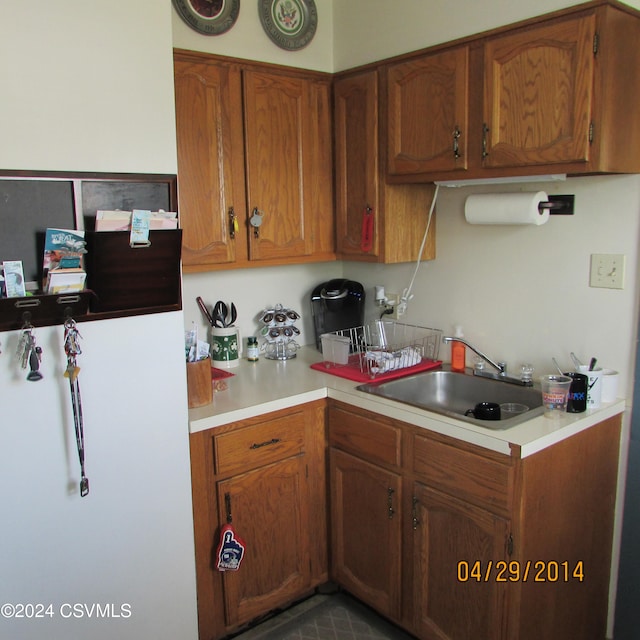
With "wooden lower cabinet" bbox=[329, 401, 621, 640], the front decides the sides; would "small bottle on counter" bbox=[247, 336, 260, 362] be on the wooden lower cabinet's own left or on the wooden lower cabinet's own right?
on the wooden lower cabinet's own right

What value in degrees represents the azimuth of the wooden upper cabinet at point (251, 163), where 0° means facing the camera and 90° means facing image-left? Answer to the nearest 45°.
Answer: approximately 315°

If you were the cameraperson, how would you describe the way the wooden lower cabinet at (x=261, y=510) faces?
facing the viewer and to the right of the viewer

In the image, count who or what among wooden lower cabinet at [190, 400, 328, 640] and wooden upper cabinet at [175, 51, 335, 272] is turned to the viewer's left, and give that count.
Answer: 0

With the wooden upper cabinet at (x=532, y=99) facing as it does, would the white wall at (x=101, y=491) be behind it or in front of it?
in front

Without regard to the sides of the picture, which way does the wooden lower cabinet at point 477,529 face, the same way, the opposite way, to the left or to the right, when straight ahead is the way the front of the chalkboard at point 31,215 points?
to the right

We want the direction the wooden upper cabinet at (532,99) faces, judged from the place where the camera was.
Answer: facing the viewer and to the left of the viewer
